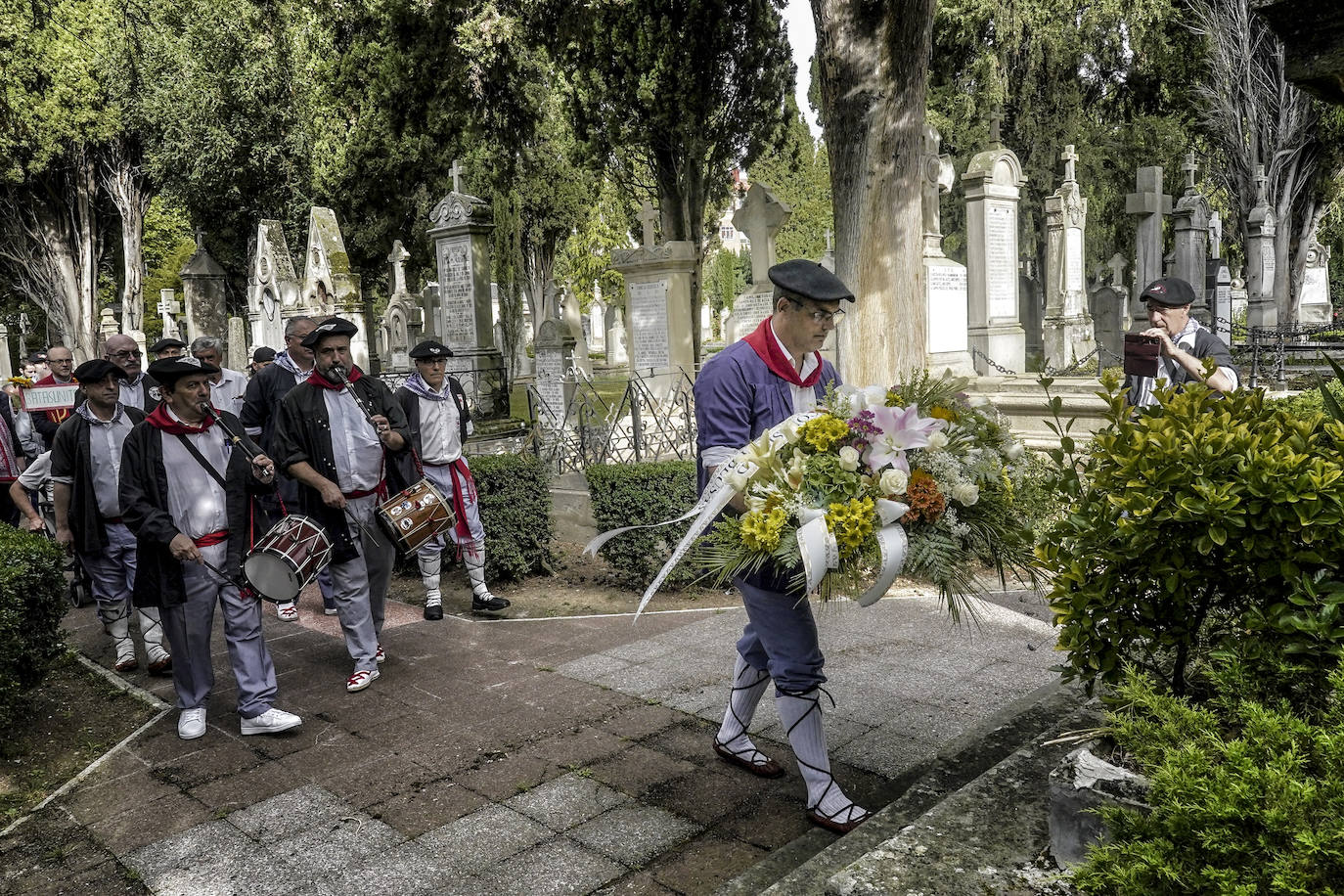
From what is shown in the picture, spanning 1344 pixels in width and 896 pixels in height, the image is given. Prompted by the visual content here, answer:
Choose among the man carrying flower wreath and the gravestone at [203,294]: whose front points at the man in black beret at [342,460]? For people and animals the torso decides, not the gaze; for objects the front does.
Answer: the gravestone

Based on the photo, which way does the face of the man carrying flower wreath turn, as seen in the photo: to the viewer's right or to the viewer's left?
to the viewer's right

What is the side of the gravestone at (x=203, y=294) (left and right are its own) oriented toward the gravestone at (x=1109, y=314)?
left

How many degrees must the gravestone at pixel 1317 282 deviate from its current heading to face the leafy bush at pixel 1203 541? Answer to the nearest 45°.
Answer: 0° — it already faces it

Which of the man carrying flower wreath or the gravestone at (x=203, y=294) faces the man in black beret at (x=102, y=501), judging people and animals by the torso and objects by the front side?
the gravestone

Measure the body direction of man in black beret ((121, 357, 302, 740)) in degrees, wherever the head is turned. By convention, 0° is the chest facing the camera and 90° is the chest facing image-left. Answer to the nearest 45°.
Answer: approximately 315°

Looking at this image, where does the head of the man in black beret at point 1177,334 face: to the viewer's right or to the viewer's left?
to the viewer's left
